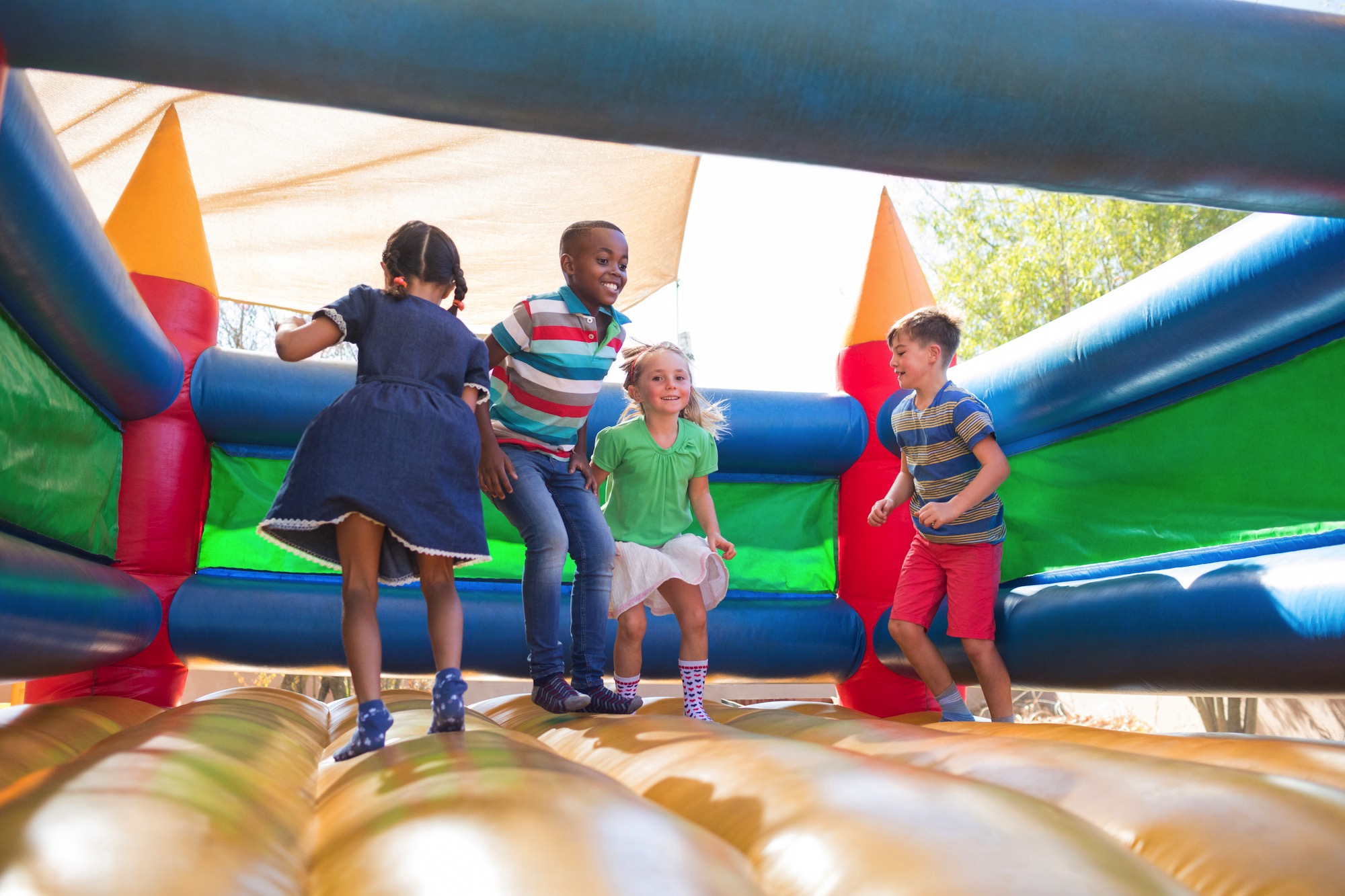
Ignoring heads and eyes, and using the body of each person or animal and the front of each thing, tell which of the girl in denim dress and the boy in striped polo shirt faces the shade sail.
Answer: the girl in denim dress

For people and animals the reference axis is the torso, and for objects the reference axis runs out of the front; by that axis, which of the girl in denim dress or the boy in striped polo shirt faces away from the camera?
the girl in denim dress

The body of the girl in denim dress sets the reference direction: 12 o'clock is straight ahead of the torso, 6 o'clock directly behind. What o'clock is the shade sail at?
The shade sail is roughly at 12 o'clock from the girl in denim dress.

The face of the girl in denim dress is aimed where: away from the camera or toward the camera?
away from the camera

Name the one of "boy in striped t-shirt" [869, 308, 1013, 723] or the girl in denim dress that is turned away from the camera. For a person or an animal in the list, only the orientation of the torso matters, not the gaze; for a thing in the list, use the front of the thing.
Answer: the girl in denim dress

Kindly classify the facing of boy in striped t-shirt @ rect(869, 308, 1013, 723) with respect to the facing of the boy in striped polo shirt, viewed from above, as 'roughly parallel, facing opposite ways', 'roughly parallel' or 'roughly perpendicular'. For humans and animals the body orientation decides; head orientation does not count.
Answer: roughly perpendicular

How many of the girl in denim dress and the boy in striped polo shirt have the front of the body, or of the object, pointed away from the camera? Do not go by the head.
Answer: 1

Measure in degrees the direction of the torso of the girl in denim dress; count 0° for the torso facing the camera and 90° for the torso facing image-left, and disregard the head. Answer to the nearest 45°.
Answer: approximately 180°
